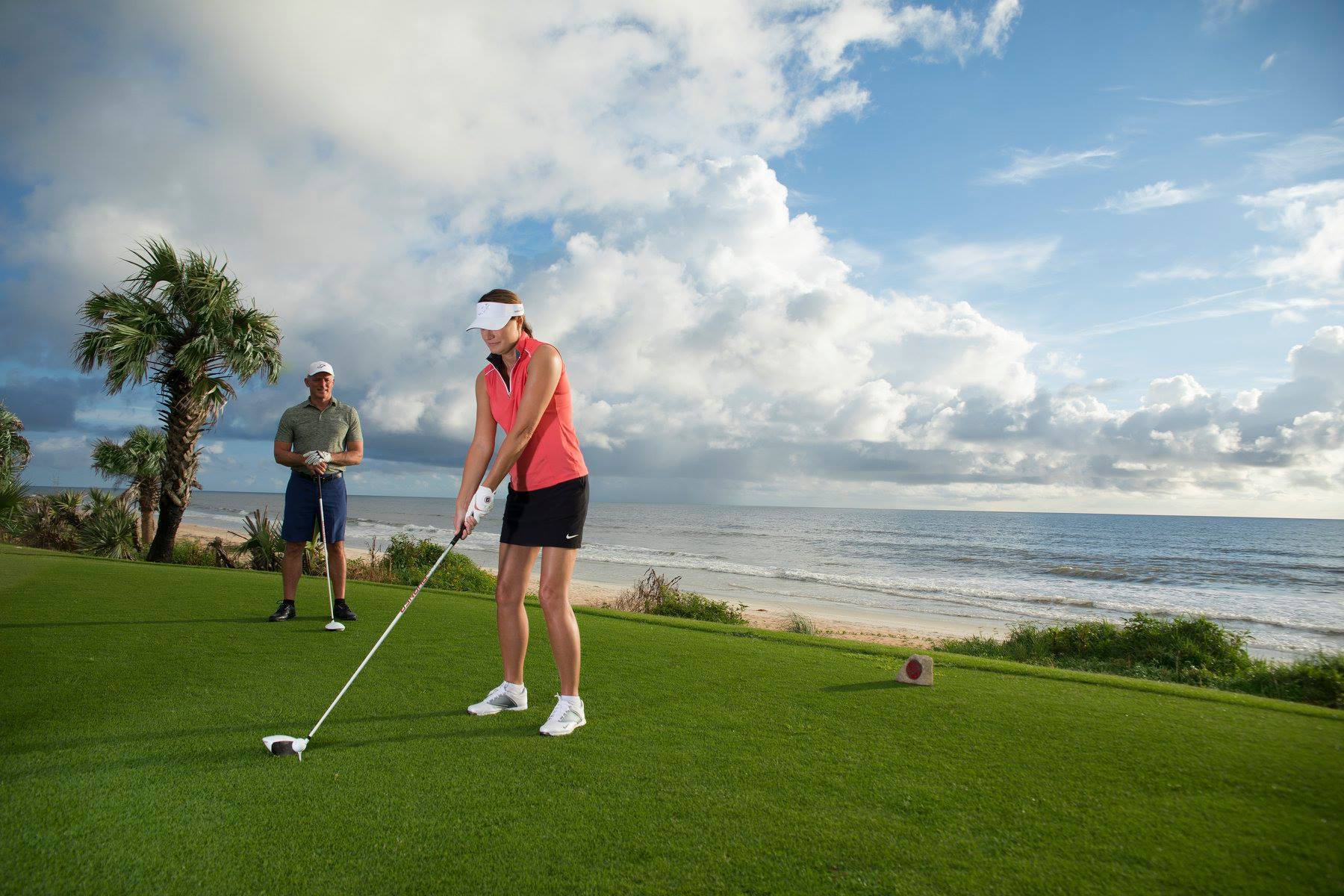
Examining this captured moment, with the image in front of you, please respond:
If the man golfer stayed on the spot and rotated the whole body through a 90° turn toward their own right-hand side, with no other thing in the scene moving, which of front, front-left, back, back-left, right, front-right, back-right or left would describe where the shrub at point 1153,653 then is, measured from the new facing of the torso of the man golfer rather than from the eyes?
back

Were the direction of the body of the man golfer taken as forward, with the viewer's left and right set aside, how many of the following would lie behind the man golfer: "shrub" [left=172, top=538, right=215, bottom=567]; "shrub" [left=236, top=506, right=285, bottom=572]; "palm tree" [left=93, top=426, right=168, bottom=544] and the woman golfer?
3

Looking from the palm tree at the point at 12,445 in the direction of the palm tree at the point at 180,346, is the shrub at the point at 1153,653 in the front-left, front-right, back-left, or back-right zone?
front-left

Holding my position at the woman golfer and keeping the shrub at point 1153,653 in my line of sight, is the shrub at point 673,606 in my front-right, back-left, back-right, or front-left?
front-left

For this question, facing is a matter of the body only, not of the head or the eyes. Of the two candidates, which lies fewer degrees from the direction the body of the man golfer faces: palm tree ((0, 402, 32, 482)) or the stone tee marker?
the stone tee marker

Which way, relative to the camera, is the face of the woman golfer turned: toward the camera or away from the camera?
toward the camera

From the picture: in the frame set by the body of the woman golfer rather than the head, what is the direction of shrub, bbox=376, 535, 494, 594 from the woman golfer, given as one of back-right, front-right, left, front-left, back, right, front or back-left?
back-right

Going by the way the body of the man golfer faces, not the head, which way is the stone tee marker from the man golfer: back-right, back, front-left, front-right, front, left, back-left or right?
front-left

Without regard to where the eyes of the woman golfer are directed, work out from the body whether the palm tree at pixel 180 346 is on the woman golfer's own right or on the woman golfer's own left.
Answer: on the woman golfer's own right

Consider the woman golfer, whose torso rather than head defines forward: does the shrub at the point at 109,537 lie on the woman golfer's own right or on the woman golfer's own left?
on the woman golfer's own right

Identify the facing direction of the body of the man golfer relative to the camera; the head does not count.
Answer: toward the camera

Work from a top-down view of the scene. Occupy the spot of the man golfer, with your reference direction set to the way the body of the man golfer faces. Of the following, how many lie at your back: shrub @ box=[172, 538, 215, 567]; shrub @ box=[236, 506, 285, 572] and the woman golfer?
2
